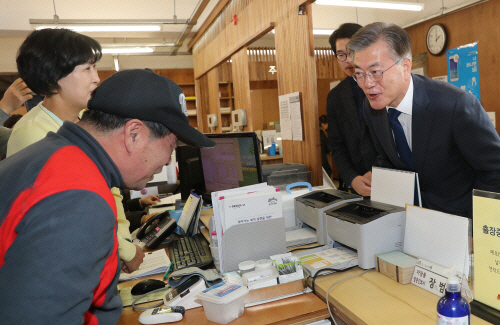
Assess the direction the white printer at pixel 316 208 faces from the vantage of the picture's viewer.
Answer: facing the viewer and to the left of the viewer

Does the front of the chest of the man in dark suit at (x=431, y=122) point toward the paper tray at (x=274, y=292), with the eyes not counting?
yes

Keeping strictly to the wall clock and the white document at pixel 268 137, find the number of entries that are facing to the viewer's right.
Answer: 0

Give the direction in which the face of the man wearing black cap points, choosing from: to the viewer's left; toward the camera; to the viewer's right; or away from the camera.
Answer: to the viewer's right

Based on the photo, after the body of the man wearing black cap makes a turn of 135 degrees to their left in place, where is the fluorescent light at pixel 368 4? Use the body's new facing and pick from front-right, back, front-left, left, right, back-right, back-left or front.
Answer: right

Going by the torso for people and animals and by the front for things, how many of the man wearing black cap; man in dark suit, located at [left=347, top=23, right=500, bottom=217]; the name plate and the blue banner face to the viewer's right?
1

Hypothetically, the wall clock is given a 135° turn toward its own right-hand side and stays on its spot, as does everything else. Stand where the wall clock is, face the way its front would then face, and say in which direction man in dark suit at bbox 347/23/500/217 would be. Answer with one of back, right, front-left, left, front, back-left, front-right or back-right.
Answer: back

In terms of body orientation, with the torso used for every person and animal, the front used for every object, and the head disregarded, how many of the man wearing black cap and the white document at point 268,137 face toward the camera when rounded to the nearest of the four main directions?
1

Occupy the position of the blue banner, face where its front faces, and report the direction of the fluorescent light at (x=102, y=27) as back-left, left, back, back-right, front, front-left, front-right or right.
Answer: front

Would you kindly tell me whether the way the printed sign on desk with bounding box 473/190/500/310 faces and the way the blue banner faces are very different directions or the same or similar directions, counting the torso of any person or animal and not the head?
same or similar directions

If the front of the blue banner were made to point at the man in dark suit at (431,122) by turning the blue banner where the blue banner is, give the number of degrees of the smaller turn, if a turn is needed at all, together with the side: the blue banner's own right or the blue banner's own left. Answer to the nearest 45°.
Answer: approximately 45° to the blue banner's own left

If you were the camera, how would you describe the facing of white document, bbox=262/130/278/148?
facing the viewer

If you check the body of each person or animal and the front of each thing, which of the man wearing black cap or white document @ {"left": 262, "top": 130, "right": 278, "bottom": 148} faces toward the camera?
the white document

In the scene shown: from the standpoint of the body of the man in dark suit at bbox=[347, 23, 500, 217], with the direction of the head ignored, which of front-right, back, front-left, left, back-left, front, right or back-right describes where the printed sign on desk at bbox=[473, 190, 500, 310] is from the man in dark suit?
front-left

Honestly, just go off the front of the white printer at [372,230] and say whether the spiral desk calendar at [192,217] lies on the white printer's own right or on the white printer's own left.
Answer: on the white printer's own right
